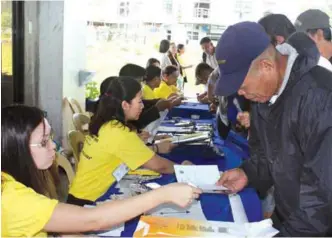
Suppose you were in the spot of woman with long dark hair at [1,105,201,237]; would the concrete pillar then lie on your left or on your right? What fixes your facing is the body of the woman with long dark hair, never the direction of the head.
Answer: on your left

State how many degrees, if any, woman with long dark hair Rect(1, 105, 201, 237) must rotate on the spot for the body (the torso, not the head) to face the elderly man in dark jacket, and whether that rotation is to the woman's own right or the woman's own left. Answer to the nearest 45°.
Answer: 0° — they already face them

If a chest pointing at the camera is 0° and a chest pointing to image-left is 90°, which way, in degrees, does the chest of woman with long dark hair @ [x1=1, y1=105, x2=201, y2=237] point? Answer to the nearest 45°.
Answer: approximately 270°

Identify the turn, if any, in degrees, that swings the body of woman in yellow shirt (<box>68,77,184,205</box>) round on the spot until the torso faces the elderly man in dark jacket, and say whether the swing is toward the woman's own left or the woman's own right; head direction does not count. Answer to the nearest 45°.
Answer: approximately 45° to the woman's own right

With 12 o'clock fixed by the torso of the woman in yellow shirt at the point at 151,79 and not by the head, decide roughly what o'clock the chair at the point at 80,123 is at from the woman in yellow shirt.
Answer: The chair is roughly at 4 o'clock from the woman in yellow shirt.

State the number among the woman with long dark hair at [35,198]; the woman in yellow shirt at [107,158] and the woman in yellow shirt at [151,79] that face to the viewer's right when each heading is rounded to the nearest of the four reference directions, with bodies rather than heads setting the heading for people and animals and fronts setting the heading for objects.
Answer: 3

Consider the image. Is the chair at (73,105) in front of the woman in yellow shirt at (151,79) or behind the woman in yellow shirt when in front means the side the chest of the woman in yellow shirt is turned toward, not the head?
behind

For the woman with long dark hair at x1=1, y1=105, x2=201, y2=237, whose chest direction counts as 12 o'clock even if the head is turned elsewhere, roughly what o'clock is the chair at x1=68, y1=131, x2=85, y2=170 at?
The chair is roughly at 9 o'clock from the woman with long dark hair.

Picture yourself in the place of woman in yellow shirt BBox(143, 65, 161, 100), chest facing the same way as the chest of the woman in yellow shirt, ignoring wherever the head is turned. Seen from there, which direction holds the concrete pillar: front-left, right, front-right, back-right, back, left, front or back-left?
back

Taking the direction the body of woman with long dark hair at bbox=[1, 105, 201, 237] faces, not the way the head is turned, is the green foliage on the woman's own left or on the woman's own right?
on the woman's own left

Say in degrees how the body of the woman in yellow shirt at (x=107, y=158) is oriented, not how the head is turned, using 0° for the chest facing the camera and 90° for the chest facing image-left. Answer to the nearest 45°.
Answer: approximately 270°

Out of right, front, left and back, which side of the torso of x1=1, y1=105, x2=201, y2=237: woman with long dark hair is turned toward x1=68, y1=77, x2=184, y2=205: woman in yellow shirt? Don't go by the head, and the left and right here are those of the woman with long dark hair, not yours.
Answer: left

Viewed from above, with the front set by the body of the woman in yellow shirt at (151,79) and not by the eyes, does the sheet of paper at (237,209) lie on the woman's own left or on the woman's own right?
on the woman's own right

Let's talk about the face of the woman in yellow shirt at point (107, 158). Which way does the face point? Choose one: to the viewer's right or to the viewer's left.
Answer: to the viewer's right
